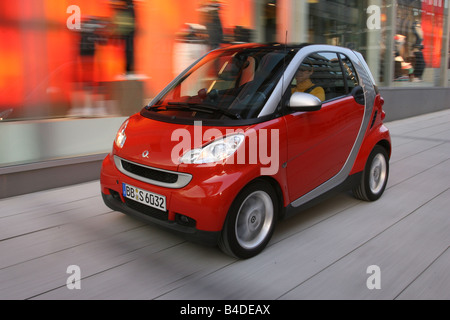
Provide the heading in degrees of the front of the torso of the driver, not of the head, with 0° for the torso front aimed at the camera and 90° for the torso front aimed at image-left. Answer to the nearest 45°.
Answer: approximately 45°
